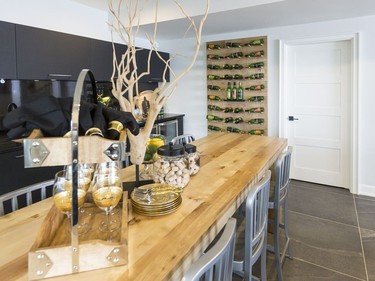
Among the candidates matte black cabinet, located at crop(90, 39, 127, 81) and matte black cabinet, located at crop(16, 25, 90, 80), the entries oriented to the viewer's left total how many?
0

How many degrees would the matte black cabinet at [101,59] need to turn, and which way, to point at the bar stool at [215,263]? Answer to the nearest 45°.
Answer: approximately 45° to its right

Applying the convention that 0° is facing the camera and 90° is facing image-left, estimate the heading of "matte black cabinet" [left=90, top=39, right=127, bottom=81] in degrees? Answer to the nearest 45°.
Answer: approximately 315°

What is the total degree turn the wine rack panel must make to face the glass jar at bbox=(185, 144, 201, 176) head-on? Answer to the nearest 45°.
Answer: approximately 45° to its left

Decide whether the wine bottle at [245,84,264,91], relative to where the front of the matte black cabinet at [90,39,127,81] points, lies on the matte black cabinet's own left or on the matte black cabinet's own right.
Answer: on the matte black cabinet's own left

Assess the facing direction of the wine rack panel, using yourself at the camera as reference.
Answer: facing the viewer and to the left of the viewer

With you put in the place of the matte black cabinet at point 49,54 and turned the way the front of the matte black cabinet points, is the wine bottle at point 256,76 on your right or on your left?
on your left

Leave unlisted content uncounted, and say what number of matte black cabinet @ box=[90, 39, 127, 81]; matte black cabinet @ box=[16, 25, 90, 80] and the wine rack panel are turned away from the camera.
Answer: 0

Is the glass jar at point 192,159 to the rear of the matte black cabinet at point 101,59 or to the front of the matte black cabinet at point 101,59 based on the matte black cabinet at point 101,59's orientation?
to the front

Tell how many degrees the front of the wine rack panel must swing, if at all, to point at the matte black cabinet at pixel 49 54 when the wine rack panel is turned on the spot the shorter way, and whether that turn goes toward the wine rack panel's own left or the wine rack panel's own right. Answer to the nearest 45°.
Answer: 0° — it already faces it

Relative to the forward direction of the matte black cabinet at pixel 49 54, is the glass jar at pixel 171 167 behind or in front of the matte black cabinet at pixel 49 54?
in front

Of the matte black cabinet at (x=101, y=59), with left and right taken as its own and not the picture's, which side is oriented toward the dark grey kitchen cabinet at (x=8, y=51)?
right

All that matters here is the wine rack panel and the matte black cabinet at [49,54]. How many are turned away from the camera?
0
